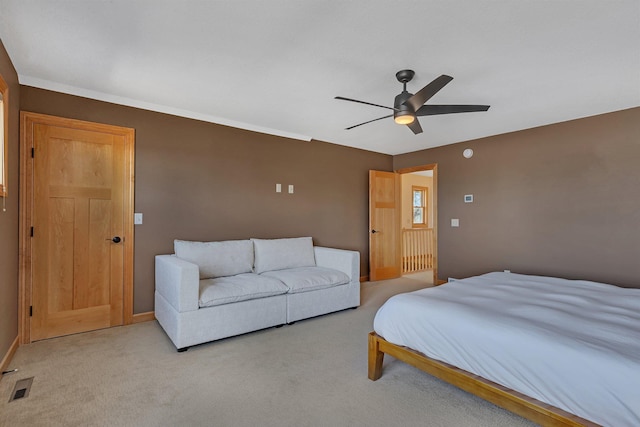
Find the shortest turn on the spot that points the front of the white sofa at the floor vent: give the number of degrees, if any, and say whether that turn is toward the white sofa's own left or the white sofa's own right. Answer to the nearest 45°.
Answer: approximately 90° to the white sofa's own right

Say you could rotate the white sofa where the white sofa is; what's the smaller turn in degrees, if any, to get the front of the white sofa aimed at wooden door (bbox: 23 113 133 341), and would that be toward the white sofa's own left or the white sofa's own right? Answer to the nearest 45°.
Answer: approximately 135° to the white sofa's own right

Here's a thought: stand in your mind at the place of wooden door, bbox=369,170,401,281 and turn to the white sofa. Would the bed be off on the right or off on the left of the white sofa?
left

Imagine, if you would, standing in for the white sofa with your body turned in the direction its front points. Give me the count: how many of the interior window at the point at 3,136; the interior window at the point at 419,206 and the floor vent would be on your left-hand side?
1

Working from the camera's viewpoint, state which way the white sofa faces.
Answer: facing the viewer and to the right of the viewer

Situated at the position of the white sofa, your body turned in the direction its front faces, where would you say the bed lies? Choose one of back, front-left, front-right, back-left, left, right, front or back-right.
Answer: front

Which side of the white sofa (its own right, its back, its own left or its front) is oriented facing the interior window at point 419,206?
left

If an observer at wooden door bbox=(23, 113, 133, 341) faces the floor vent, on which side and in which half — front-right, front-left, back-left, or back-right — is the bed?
front-left
